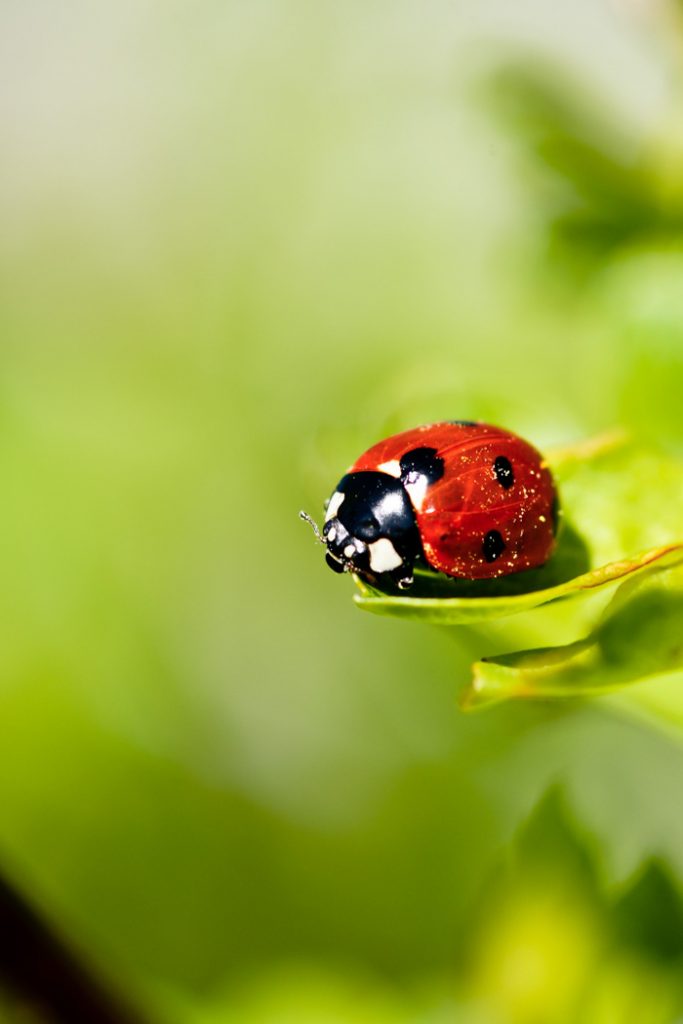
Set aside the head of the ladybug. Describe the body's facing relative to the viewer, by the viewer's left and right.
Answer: facing the viewer and to the left of the viewer
